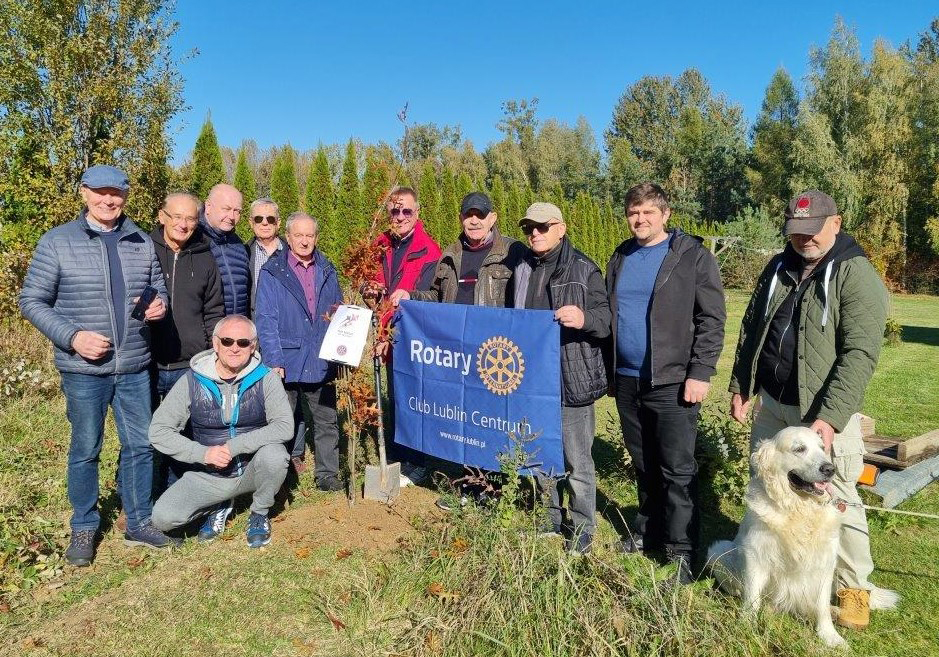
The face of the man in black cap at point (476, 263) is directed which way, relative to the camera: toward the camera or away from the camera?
toward the camera

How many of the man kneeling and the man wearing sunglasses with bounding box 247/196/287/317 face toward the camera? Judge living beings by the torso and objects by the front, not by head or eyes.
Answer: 2

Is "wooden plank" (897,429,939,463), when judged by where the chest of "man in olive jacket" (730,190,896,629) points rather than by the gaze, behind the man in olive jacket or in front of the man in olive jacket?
behind

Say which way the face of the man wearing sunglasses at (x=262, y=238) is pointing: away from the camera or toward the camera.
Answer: toward the camera

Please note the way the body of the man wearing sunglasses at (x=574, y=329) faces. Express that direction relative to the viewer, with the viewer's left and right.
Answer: facing the viewer and to the left of the viewer

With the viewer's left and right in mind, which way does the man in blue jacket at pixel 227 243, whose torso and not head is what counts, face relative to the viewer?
facing the viewer and to the right of the viewer

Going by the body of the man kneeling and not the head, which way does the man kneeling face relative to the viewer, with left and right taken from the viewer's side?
facing the viewer

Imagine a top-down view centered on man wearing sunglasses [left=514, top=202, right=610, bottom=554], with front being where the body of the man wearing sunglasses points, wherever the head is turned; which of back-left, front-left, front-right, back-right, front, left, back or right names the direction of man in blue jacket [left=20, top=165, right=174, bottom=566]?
front-right

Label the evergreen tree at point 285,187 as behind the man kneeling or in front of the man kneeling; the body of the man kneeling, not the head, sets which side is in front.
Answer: behind

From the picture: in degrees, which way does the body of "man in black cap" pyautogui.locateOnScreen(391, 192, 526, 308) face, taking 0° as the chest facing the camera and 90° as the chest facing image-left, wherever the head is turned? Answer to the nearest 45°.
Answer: approximately 0°

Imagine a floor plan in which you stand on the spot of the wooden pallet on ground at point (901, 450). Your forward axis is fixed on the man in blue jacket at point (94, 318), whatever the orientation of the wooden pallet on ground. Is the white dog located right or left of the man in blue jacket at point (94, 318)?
left
